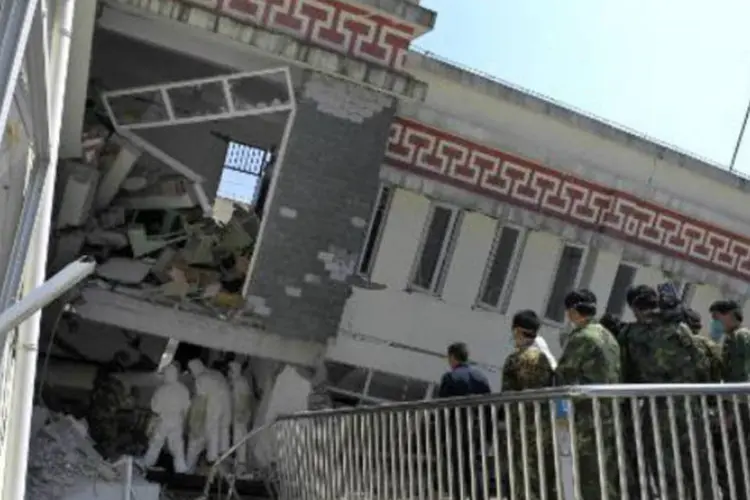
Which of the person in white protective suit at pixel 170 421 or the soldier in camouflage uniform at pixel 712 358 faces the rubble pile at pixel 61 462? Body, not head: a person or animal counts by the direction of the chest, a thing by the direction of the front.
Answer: the soldier in camouflage uniform

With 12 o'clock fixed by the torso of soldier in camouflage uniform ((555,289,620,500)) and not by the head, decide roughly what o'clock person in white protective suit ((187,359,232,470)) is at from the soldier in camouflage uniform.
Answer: The person in white protective suit is roughly at 12 o'clock from the soldier in camouflage uniform.

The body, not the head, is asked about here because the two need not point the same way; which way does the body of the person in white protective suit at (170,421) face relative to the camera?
away from the camera

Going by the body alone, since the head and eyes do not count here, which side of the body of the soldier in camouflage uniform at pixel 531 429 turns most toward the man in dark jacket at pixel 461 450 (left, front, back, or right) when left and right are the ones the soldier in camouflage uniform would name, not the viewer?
front

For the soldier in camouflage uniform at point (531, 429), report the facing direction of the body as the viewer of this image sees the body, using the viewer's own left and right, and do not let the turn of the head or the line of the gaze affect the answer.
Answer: facing away from the viewer and to the left of the viewer

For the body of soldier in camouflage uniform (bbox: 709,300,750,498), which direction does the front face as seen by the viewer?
to the viewer's left

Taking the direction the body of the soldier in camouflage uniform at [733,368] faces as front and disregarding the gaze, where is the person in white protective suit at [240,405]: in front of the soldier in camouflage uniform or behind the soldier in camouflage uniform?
in front

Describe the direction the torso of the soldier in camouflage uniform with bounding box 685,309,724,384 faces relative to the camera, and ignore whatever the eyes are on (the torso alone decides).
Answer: to the viewer's left

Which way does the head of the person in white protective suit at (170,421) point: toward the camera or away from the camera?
away from the camera
